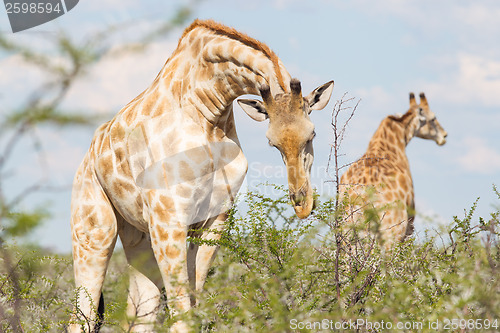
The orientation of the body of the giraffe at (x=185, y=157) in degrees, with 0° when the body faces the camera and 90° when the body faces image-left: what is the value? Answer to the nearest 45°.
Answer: approximately 315°
